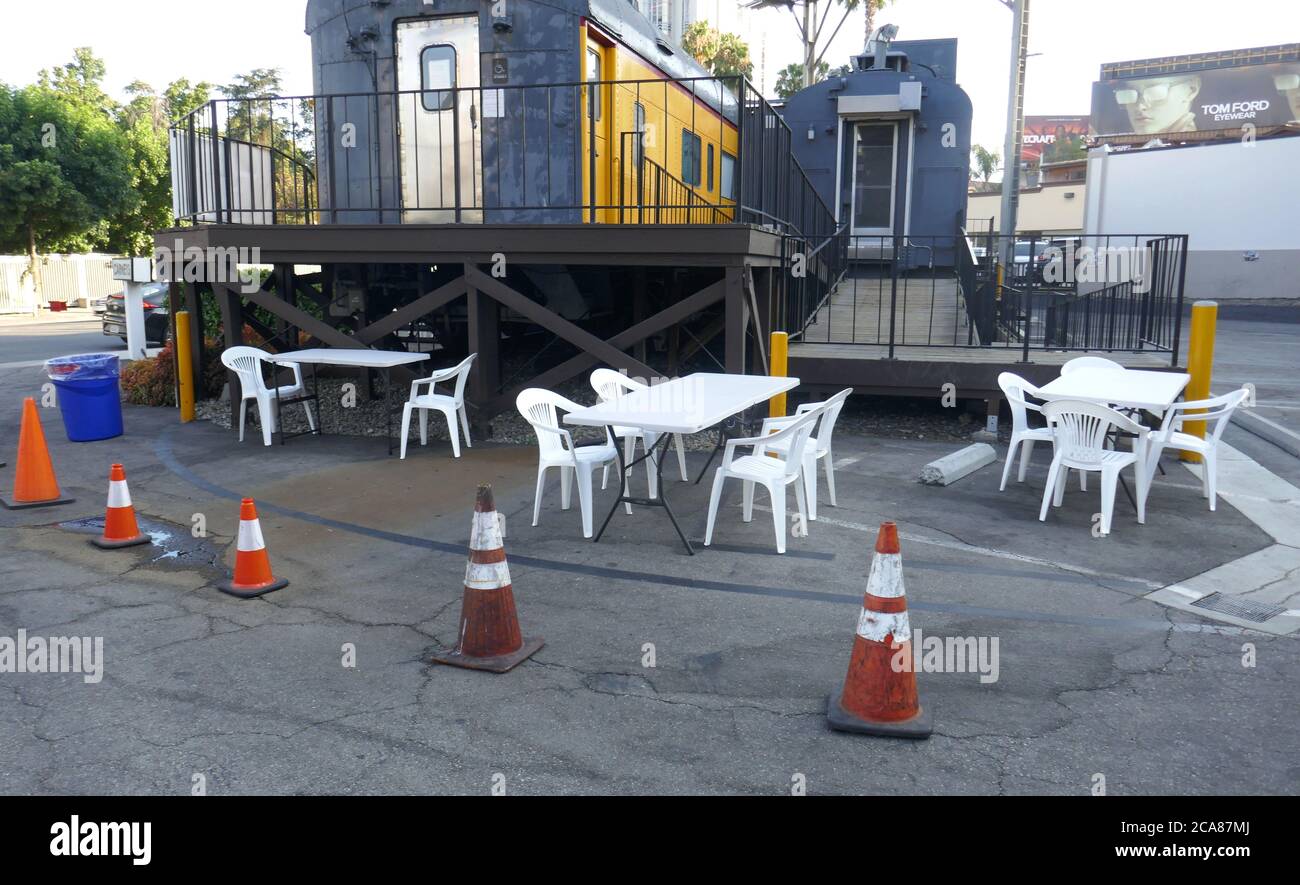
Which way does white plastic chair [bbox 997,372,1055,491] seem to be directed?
to the viewer's right

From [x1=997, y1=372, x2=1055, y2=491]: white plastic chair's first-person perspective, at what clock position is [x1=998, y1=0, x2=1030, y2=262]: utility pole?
The utility pole is roughly at 9 o'clock from the white plastic chair.

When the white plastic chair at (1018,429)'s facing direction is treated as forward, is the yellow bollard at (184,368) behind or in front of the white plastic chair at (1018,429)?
behind

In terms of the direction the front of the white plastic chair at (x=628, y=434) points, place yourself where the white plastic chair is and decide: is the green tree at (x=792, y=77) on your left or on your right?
on your left

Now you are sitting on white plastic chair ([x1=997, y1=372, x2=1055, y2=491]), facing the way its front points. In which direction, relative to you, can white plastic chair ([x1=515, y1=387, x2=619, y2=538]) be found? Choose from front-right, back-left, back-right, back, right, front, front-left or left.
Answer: back-right

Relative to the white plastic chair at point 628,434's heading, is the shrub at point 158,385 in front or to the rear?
to the rear

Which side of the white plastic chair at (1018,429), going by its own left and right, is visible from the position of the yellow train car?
back

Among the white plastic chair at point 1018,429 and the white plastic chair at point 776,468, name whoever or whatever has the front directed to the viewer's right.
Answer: the white plastic chair at point 1018,429

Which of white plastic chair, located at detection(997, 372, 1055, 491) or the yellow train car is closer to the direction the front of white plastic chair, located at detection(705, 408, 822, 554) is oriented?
the yellow train car

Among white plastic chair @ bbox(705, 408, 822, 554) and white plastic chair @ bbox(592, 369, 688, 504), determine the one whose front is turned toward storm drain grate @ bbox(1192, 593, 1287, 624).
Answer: white plastic chair @ bbox(592, 369, 688, 504)

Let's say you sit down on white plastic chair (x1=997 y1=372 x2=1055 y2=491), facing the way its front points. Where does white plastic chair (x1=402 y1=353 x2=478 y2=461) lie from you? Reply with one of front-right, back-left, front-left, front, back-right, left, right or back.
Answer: back

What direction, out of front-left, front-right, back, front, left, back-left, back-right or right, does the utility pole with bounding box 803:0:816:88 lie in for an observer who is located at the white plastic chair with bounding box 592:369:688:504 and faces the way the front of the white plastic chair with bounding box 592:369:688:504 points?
back-left

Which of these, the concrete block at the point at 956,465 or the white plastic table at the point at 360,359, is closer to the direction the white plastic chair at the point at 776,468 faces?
the white plastic table
